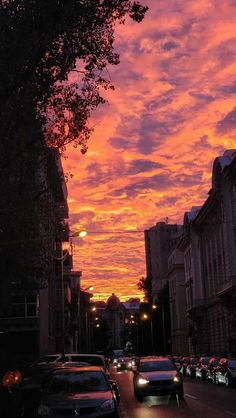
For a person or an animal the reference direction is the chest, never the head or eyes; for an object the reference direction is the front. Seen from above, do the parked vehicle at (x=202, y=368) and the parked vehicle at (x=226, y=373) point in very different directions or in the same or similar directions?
same or similar directions

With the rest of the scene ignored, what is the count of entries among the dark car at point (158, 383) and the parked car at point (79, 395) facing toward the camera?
2

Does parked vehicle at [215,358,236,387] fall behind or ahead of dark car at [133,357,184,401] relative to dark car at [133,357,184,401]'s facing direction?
behind

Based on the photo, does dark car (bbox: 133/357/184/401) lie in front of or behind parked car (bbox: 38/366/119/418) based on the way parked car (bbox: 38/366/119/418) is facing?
behind

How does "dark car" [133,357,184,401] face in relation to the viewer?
toward the camera
